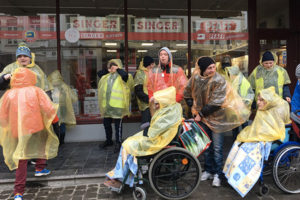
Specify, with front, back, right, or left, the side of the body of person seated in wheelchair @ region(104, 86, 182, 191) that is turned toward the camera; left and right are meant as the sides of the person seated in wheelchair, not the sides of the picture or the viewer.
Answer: left

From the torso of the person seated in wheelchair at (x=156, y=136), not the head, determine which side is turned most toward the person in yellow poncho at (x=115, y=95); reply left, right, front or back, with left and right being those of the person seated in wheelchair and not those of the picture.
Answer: right

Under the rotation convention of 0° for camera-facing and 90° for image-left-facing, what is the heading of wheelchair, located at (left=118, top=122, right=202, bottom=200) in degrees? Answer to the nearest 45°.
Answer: approximately 90°

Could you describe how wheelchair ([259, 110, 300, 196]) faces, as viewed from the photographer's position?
facing to the left of the viewer
